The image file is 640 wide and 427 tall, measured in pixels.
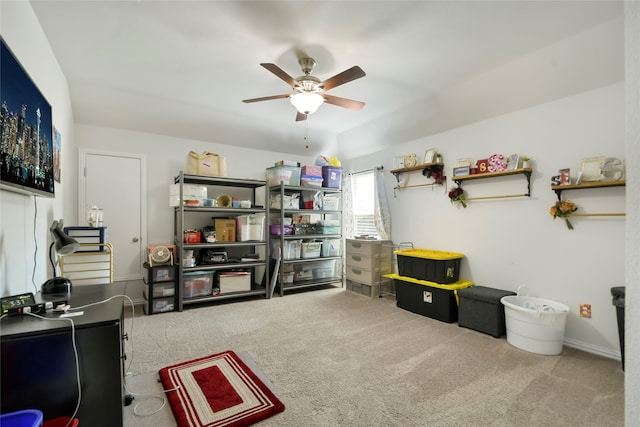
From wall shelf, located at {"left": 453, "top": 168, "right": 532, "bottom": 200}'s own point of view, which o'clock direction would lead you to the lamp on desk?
The lamp on desk is roughly at 12 o'clock from the wall shelf.

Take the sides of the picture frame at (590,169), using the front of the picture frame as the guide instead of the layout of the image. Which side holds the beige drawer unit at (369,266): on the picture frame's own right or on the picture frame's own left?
on the picture frame's own right

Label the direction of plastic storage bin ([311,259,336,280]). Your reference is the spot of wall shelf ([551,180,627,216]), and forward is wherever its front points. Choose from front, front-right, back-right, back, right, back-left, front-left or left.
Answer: front-right

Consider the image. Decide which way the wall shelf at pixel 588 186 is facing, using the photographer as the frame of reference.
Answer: facing the viewer and to the left of the viewer

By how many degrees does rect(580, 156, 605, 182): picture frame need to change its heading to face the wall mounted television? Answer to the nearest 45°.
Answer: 0° — it already faces it

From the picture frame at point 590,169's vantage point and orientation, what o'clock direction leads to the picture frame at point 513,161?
the picture frame at point 513,161 is roughly at 2 o'clock from the picture frame at point 590,169.

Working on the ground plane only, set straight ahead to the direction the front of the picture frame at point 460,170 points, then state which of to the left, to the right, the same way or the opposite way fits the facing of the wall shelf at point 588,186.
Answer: the same way

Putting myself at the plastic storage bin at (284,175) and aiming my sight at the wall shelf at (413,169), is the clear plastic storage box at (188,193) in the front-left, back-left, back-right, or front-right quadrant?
back-right
